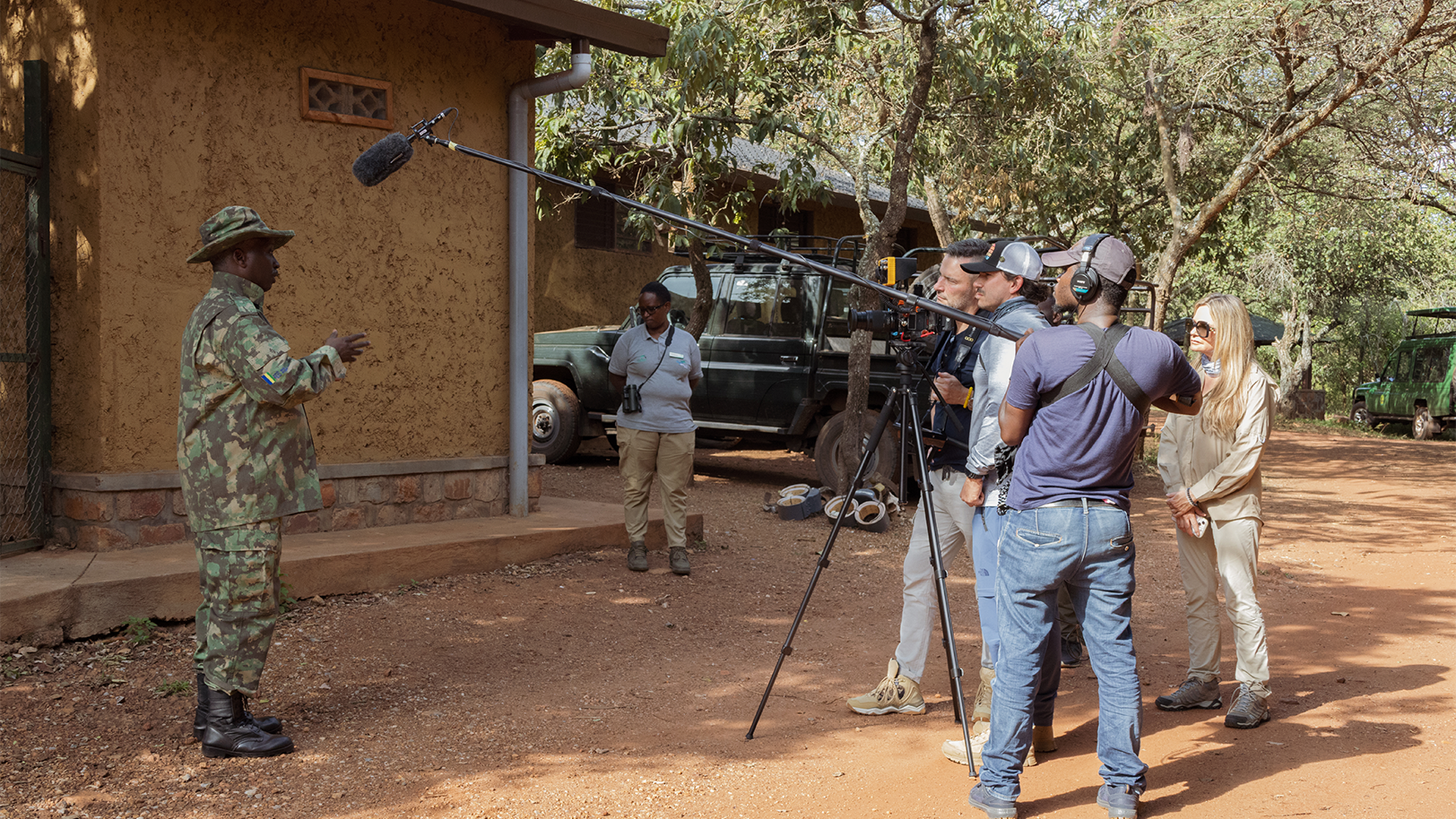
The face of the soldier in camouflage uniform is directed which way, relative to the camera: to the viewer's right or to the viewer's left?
to the viewer's right

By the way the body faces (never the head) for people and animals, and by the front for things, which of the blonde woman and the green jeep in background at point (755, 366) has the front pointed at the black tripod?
the blonde woman

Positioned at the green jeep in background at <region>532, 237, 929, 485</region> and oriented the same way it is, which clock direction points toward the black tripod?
The black tripod is roughly at 9 o'clock from the green jeep in background.

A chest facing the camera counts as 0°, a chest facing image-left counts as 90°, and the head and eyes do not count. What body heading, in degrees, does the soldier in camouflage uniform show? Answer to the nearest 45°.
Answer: approximately 270°

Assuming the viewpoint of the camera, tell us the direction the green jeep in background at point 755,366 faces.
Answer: facing to the left of the viewer

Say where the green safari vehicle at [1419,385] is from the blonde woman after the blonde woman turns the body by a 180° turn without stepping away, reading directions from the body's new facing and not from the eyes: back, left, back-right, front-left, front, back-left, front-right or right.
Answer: front-left

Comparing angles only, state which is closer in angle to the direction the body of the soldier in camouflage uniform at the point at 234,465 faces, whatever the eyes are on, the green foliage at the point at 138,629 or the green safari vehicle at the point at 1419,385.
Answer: the green safari vehicle

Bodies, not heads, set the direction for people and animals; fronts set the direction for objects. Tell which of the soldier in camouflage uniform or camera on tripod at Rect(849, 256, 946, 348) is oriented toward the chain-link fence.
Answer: the camera on tripod

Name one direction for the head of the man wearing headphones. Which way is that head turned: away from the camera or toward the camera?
away from the camera

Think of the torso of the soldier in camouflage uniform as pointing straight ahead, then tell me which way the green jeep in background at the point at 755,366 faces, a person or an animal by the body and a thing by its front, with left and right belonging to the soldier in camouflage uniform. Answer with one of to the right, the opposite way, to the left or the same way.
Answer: the opposite way

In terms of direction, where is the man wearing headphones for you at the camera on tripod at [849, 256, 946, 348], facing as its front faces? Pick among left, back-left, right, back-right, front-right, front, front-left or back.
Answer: back-left

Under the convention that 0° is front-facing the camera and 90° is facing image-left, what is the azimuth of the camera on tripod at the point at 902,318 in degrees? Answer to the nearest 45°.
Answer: approximately 90°
